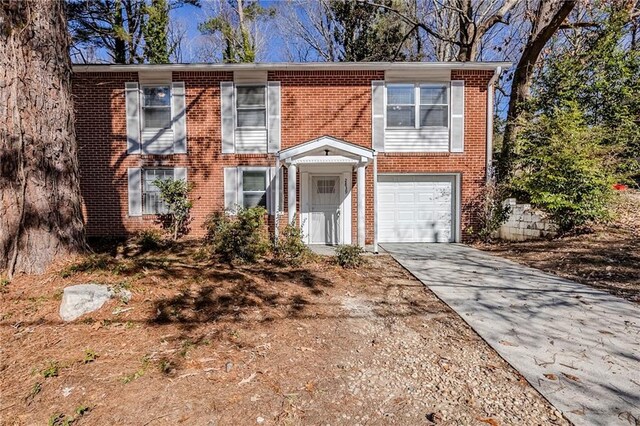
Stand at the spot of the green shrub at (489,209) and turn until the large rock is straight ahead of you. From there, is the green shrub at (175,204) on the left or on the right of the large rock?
right

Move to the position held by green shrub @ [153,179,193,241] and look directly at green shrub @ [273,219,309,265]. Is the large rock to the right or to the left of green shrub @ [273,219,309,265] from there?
right

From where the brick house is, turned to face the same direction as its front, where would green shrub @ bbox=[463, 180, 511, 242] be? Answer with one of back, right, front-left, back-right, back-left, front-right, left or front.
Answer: left

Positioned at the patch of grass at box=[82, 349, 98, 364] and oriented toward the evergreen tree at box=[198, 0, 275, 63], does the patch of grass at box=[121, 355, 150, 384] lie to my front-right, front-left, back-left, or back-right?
back-right

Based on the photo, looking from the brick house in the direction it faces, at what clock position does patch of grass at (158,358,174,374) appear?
The patch of grass is roughly at 12 o'clock from the brick house.

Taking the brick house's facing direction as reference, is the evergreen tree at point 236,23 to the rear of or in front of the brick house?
to the rear

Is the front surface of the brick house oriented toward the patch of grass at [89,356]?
yes

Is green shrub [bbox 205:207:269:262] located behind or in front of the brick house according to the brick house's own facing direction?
in front

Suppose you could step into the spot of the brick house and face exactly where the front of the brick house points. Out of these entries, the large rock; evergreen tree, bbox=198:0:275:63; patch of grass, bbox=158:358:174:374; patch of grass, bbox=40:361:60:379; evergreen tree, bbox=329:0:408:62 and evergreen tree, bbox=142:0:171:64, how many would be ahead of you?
3

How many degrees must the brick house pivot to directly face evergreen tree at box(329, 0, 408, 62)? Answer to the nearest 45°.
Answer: approximately 135° to its left

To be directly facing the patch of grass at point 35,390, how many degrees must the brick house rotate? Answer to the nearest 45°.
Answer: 0° — it already faces it

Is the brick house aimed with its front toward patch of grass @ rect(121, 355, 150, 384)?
yes
